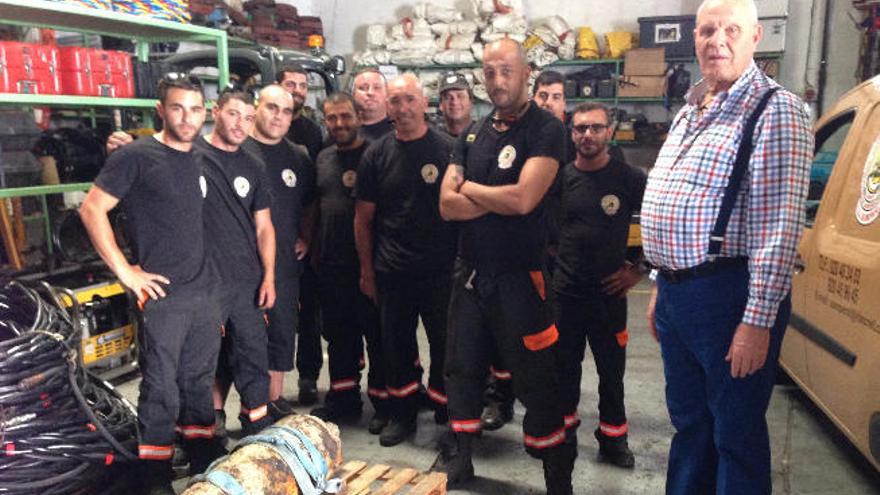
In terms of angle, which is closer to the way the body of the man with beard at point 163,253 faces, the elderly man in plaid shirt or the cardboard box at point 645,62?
the elderly man in plaid shirt

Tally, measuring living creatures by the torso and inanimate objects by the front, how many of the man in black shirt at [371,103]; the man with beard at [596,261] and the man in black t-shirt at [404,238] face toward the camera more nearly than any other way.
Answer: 3

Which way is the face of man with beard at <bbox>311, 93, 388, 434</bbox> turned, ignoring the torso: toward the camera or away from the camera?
toward the camera

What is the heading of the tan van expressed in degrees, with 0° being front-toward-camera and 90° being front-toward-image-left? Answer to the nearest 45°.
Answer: approximately 135°

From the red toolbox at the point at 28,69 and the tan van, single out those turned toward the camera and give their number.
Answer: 1

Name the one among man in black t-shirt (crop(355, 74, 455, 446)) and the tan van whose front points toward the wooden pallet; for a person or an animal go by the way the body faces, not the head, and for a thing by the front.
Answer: the man in black t-shirt

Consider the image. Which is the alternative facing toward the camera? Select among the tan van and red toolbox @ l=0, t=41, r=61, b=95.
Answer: the red toolbox

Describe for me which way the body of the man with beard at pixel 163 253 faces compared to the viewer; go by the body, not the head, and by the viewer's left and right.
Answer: facing the viewer and to the right of the viewer

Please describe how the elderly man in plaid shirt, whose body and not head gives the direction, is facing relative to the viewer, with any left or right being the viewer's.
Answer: facing the viewer and to the left of the viewer

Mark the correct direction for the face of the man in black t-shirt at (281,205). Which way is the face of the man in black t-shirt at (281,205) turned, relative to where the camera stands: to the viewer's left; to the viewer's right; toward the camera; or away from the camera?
toward the camera

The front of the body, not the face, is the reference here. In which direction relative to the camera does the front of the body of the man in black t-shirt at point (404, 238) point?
toward the camera

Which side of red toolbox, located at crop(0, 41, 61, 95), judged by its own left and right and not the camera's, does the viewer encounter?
front

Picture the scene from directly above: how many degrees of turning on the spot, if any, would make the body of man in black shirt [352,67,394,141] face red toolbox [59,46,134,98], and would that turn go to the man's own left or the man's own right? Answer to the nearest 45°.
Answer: approximately 90° to the man's own right

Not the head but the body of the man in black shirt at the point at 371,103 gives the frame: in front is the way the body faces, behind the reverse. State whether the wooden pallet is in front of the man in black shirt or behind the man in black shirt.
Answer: in front

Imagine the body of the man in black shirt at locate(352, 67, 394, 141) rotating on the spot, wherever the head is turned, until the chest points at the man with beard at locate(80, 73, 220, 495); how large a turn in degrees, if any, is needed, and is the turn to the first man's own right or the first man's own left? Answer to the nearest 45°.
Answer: approximately 45° to the first man's own right

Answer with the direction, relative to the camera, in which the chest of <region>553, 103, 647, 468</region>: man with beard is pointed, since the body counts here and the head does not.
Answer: toward the camera

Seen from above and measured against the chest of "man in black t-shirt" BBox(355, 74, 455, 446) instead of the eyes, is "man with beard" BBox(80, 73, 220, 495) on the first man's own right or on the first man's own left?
on the first man's own right
